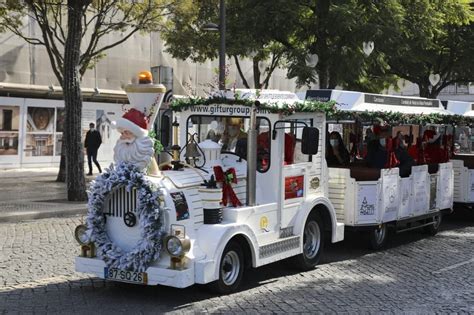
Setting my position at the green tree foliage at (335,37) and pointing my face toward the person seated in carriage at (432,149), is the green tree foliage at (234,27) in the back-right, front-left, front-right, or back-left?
back-right

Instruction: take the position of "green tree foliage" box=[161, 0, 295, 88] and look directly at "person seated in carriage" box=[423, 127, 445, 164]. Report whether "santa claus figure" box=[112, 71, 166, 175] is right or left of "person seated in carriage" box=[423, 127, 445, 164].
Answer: right

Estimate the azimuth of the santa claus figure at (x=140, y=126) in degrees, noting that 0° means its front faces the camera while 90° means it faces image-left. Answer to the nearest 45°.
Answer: approximately 45°

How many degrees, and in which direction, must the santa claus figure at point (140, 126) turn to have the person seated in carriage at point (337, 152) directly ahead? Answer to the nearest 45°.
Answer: approximately 180°

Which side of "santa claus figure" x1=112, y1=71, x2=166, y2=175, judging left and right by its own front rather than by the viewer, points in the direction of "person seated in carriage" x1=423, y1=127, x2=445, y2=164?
back

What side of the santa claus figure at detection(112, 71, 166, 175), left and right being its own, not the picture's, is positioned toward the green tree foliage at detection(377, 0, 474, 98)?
back

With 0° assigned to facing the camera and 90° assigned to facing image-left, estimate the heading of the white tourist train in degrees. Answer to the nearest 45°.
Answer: approximately 45°

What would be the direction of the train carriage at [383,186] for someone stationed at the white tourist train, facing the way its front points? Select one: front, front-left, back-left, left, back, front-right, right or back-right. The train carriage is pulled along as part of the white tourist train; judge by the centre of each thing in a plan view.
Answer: back

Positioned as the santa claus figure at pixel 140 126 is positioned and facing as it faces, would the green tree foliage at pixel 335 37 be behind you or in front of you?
behind

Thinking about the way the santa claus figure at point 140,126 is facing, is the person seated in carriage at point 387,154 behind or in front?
behind

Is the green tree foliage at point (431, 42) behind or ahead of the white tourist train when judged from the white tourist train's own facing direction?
behind
